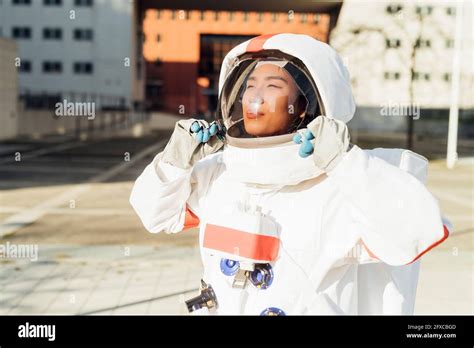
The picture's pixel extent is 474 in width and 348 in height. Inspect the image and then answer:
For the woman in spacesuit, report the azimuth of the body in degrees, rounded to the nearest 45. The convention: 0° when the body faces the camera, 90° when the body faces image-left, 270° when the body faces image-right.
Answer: approximately 45°

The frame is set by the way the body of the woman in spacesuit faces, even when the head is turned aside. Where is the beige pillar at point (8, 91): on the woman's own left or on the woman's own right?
on the woman's own right

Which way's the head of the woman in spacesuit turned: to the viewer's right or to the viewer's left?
to the viewer's left
